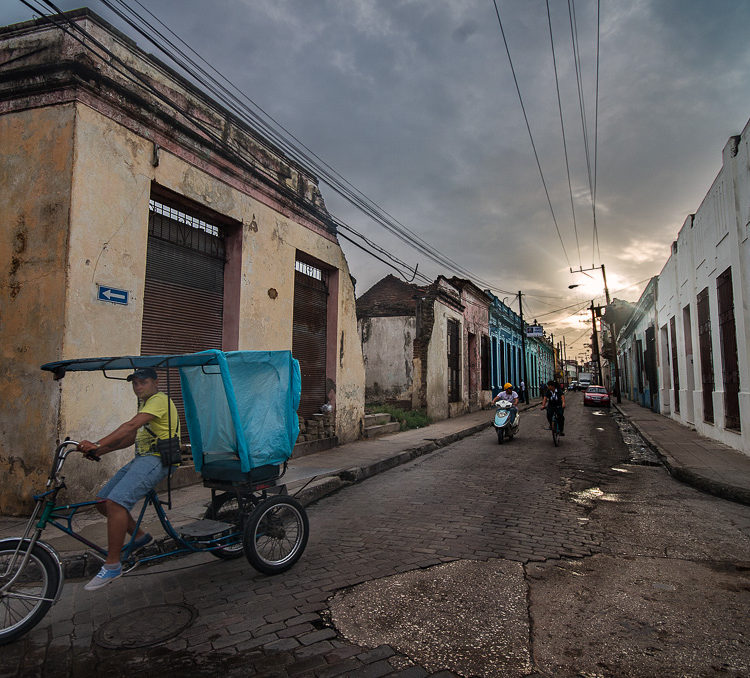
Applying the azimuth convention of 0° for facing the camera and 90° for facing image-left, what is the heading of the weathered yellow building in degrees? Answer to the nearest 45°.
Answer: approximately 315°

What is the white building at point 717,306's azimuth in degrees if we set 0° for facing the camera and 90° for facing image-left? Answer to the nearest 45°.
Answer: approximately 90°

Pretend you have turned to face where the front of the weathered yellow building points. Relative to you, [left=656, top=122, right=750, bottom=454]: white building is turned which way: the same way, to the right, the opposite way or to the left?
the opposite way

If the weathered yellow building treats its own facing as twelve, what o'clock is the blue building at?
The blue building is roughly at 9 o'clock from the weathered yellow building.

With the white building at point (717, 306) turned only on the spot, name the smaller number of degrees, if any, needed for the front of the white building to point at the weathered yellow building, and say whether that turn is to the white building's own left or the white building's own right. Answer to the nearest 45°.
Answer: approximately 45° to the white building's own left

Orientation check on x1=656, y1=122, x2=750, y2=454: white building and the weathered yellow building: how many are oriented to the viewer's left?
1

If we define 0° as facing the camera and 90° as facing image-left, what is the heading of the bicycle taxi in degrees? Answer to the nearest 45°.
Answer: approximately 45°

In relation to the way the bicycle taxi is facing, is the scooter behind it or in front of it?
behind

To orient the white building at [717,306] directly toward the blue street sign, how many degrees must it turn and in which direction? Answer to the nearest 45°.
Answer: approximately 45° to its left

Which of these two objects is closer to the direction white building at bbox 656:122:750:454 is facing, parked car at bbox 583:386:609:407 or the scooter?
the scooter

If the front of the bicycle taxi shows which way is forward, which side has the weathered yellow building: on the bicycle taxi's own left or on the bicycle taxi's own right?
on the bicycle taxi's own right

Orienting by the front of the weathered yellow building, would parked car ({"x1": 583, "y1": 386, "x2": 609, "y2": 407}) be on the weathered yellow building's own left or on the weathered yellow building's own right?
on the weathered yellow building's own left
